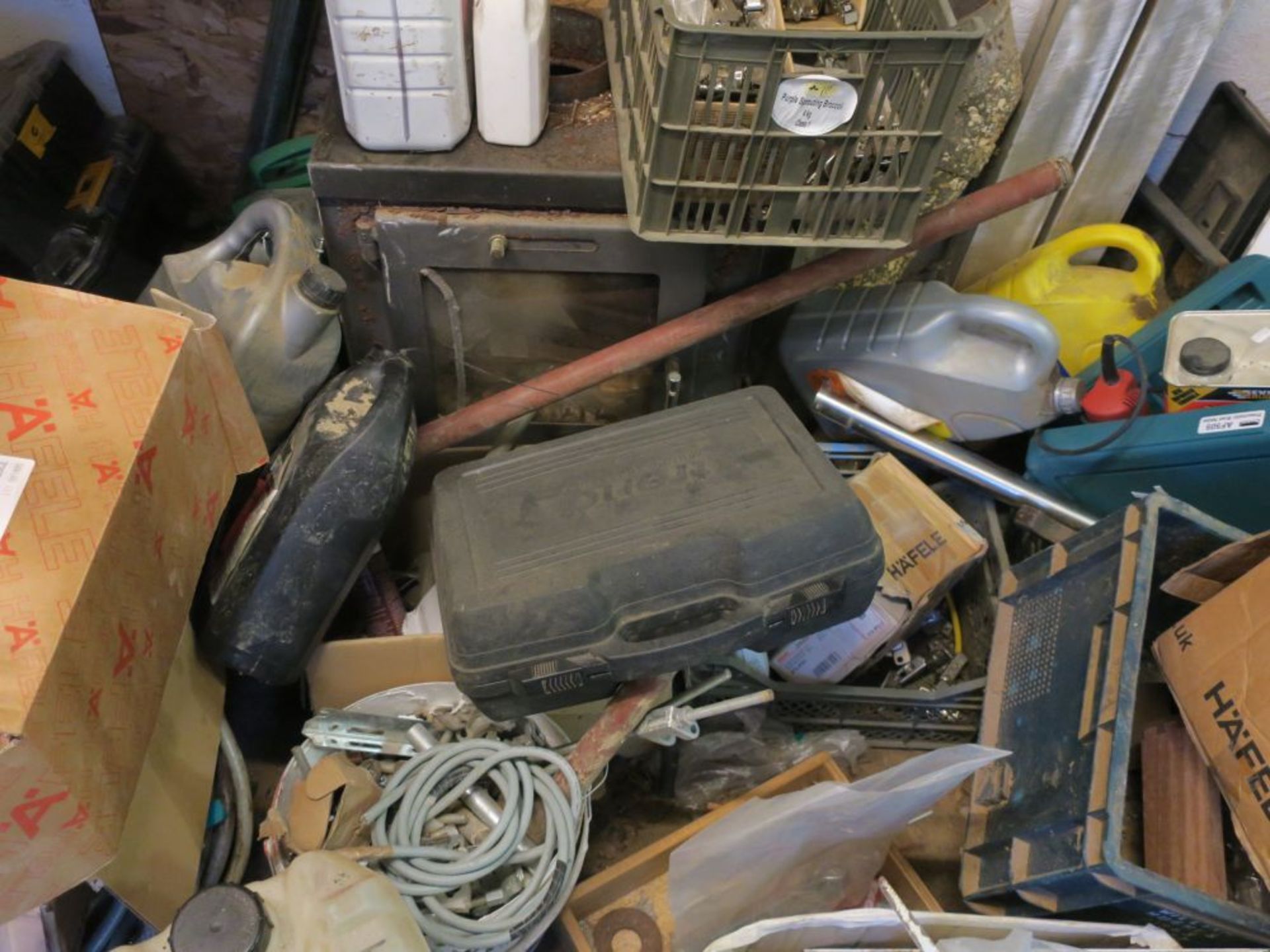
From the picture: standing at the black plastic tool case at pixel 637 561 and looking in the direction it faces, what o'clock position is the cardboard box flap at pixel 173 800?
The cardboard box flap is roughly at 2 o'clock from the black plastic tool case.

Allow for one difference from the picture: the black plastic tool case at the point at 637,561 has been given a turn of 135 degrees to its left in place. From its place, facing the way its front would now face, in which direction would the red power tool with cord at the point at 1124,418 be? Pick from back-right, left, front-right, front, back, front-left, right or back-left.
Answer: front

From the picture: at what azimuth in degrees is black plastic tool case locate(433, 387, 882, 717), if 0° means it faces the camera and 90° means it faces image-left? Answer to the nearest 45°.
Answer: approximately 0°

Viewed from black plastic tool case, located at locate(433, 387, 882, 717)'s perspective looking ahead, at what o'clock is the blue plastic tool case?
The blue plastic tool case is roughly at 8 o'clock from the black plastic tool case.

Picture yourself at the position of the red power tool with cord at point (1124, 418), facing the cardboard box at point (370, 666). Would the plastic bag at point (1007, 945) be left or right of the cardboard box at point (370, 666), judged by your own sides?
left

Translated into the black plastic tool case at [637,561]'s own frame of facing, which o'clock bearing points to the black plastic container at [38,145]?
The black plastic container is roughly at 4 o'clock from the black plastic tool case.

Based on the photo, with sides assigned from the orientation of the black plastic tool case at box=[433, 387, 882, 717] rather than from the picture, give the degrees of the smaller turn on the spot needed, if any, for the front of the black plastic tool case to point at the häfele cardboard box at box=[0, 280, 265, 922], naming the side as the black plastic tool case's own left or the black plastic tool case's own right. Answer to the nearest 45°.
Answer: approximately 90° to the black plastic tool case's own right

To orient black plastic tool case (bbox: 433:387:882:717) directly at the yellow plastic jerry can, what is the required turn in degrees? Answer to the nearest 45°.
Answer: approximately 135° to its left

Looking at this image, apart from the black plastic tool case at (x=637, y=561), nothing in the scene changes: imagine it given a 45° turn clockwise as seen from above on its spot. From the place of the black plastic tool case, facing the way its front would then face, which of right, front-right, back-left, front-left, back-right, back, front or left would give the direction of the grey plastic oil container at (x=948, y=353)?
back

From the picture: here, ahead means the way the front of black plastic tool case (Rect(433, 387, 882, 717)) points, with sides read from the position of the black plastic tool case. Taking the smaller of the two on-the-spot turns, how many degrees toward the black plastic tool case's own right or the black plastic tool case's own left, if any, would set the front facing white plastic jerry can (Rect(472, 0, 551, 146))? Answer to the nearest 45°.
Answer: approximately 135° to the black plastic tool case's own right

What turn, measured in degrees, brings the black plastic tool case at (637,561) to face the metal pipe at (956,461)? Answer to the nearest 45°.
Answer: approximately 135° to its left
